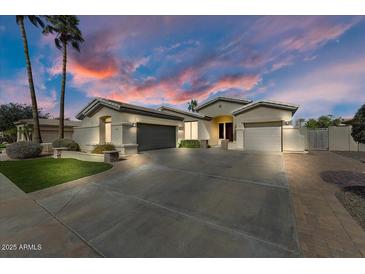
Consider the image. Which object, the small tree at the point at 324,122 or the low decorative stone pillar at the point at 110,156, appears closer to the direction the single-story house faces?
the low decorative stone pillar

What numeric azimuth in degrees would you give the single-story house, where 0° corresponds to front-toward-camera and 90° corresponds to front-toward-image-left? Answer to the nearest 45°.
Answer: approximately 0°

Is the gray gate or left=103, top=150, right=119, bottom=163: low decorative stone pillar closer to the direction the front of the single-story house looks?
the low decorative stone pillar

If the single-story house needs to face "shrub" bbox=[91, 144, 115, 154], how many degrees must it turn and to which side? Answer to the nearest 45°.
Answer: approximately 45° to its right

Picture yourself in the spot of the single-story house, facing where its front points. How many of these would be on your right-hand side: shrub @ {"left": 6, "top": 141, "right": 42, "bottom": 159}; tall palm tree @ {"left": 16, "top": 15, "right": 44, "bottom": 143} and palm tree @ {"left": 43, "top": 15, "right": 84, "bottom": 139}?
3

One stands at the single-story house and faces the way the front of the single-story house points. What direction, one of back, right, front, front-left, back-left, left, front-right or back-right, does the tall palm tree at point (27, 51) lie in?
right

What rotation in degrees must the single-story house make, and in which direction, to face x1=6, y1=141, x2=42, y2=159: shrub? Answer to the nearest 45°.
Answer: approximately 90° to its right

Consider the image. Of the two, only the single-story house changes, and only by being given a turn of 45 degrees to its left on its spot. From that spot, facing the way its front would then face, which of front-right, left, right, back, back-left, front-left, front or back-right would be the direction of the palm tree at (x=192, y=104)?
back-left

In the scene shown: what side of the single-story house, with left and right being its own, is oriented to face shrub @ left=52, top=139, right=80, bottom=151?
right

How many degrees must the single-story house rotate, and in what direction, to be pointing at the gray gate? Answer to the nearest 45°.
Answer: approximately 90° to its left

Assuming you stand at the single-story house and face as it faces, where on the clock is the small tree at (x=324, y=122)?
The small tree is roughly at 8 o'clock from the single-story house.

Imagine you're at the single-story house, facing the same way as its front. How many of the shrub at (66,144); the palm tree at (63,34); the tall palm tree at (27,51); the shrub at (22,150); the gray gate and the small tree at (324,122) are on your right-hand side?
4

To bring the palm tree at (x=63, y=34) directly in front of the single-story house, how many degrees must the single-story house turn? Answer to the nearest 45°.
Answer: approximately 90° to its right
